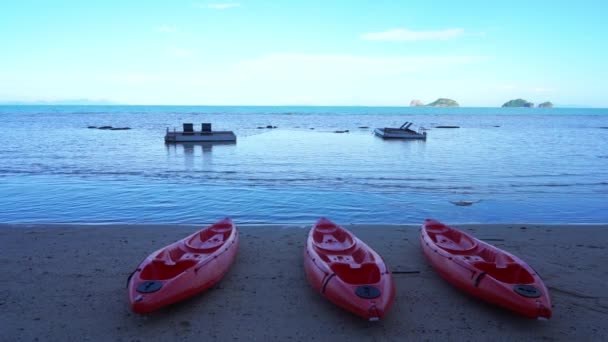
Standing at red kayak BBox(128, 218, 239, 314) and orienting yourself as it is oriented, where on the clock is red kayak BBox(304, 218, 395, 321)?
red kayak BBox(304, 218, 395, 321) is roughly at 8 o'clock from red kayak BBox(128, 218, 239, 314).

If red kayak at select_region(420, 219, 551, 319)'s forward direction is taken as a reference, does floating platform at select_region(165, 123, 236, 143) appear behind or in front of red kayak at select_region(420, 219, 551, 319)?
behind

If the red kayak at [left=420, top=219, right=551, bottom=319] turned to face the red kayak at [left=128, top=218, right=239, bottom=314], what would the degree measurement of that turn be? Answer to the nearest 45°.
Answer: approximately 90° to its right

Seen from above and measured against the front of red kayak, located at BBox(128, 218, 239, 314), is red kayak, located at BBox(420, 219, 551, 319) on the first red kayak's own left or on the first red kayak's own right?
on the first red kayak's own left

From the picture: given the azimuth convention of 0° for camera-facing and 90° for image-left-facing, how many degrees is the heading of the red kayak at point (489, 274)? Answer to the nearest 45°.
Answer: approximately 315°

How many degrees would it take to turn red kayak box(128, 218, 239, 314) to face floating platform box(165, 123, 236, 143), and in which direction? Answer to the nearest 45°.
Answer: approximately 135° to its right

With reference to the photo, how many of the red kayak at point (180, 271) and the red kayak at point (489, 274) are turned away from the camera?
0

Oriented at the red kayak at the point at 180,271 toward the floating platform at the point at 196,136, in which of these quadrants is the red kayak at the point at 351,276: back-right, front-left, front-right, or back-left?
back-right
